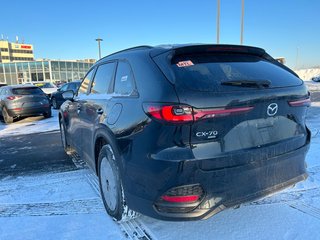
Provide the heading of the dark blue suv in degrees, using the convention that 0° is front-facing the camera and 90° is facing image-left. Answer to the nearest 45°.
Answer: approximately 135°

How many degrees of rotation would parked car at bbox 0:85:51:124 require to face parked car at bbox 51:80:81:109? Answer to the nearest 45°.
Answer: approximately 90° to its right

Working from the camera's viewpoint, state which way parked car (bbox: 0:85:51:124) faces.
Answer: facing away from the viewer and to the left of the viewer

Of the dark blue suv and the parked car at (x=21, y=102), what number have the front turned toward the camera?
0

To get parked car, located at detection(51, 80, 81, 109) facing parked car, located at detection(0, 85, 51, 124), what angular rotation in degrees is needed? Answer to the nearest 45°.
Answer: approximately 45° to its left

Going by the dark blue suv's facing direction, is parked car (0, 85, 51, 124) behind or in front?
in front

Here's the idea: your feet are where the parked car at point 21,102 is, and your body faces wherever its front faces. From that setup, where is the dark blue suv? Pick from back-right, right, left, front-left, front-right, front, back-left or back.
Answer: back-left
